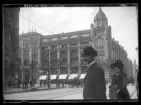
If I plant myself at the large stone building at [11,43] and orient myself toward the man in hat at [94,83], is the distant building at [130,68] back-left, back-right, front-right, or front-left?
back-left

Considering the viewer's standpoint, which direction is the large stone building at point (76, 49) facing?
facing the viewer and to the left of the viewer

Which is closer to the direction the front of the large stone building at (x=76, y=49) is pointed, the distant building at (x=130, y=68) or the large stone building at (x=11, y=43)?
the large stone building

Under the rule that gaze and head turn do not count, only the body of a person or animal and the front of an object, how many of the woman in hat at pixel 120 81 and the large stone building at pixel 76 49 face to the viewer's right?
0

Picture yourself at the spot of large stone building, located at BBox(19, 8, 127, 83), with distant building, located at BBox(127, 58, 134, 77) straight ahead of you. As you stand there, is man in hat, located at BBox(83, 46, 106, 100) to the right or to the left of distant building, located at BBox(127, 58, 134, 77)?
right

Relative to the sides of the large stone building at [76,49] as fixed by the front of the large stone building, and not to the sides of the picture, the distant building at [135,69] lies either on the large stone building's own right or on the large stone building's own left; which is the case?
on the large stone building's own left
